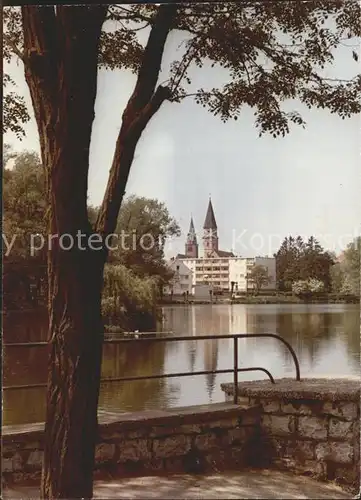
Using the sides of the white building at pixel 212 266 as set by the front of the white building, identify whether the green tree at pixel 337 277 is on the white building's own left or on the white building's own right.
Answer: on the white building's own left

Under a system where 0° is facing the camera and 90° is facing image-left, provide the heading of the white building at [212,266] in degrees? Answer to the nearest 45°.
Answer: approximately 0°
